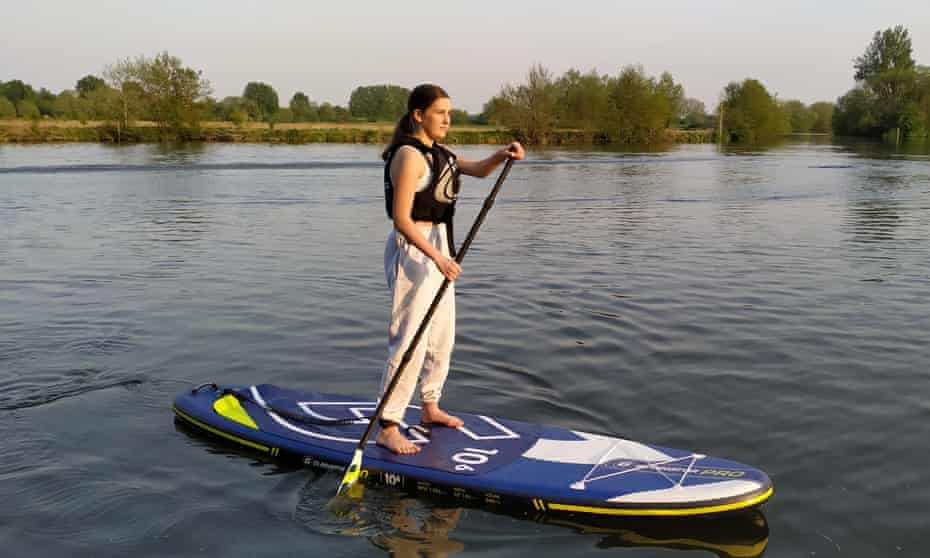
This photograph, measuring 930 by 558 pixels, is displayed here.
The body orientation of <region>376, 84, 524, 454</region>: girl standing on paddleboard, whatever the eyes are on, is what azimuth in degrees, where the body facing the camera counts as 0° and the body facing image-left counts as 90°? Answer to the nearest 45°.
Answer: approximately 315°
